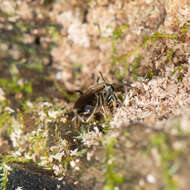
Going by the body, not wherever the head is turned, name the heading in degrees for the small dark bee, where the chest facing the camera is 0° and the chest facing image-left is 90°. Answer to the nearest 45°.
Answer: approximately 270°
